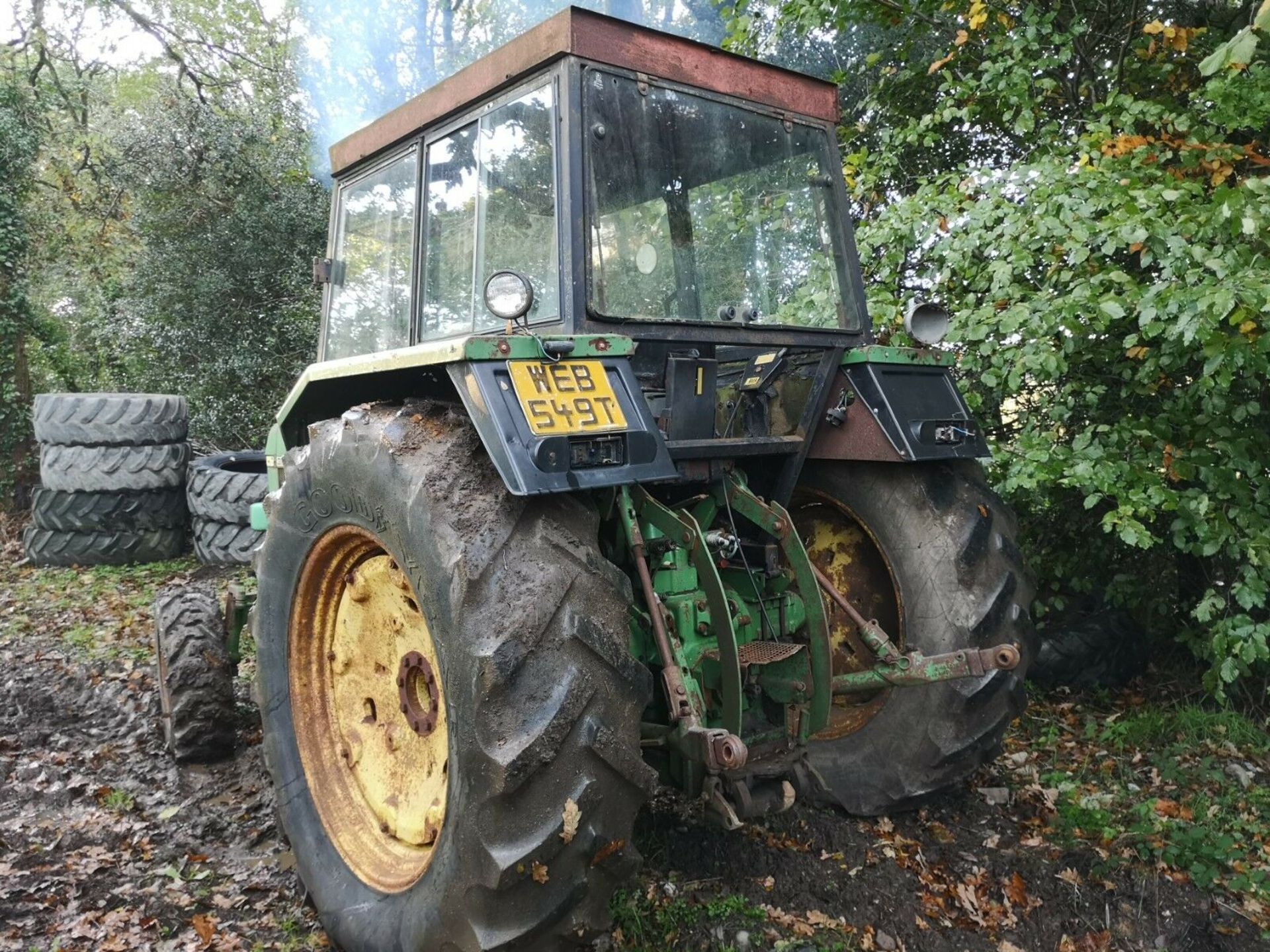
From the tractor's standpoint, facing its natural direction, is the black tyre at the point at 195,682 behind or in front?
in front

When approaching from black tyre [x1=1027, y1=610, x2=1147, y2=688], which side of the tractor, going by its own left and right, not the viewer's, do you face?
right

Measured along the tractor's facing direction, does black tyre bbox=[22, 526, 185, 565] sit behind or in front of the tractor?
in front

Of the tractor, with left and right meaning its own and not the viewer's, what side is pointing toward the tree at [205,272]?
front

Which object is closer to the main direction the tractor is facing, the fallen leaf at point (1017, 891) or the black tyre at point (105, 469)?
the black tyre

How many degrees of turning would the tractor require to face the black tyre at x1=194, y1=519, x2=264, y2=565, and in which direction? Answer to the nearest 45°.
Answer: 0° — it already faces it

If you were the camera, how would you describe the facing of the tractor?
facing away from the viewer and to the left of the viewer
